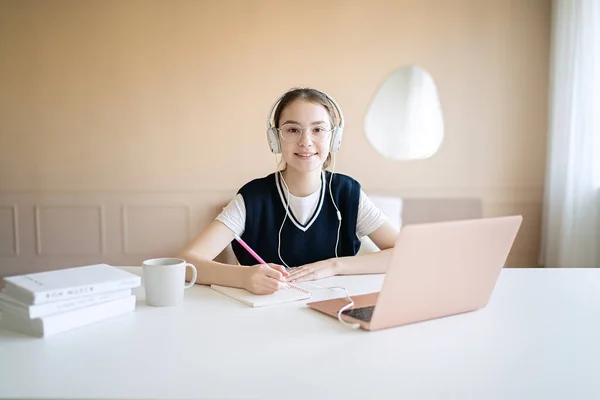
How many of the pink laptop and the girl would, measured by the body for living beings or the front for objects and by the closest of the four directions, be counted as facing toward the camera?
1

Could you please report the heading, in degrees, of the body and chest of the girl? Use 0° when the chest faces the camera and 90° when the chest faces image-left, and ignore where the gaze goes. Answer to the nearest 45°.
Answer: approximately 0°

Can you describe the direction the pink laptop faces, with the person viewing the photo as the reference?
facing away from the viewer and to the left of the viewer

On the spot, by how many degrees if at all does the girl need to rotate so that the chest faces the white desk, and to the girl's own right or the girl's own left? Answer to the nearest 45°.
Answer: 0° — they already face it
